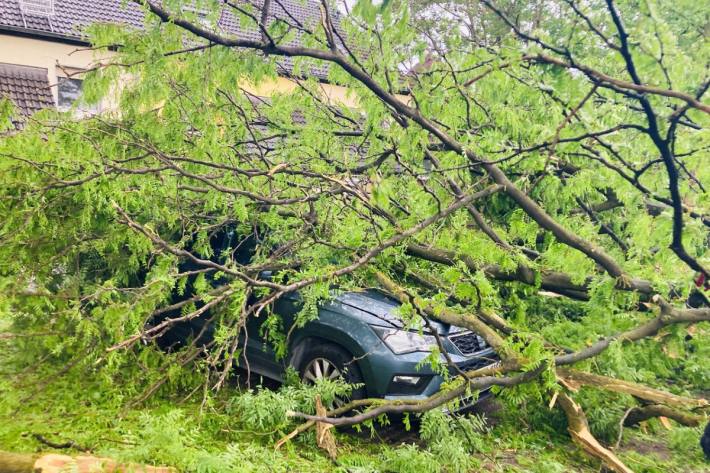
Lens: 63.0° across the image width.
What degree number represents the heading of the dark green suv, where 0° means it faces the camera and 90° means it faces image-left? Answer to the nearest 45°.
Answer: approximately 315°

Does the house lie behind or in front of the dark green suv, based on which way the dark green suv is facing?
behind
